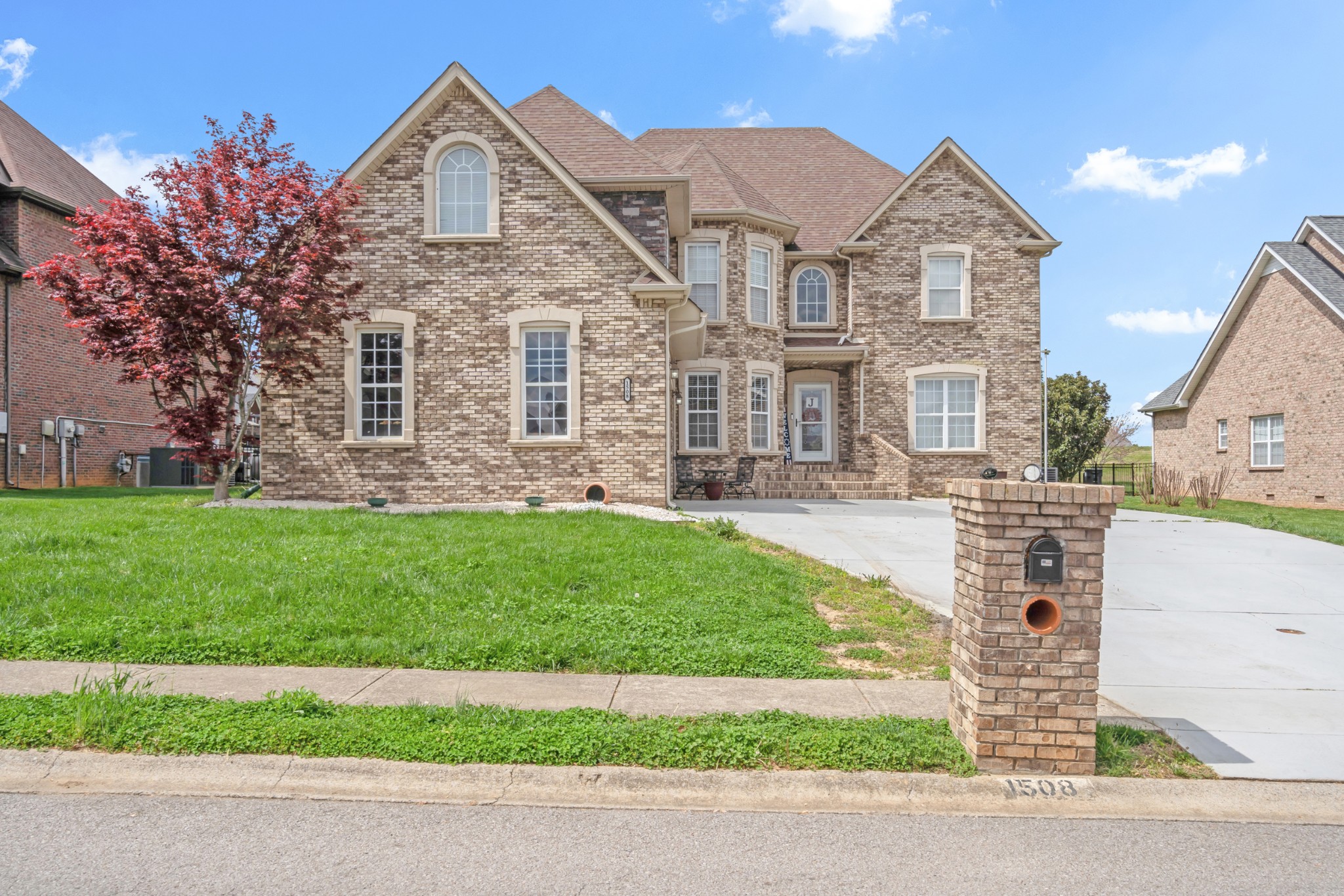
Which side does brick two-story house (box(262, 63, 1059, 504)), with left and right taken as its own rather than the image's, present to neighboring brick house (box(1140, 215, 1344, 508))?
left

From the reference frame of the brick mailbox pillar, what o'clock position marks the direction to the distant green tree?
The distant green tree is roughly at 6 o'clock from the brick mailbox pillar.

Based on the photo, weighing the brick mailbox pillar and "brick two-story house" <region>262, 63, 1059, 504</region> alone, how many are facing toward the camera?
2

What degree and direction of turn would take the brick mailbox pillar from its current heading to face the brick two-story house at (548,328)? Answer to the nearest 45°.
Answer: approximately 135° to its right

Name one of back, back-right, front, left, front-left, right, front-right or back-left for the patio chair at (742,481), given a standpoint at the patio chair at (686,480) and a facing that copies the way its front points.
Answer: front-left

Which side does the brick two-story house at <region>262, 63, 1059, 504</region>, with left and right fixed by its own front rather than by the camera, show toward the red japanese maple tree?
right

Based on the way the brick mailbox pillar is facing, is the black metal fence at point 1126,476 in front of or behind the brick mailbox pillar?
behind

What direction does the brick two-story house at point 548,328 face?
toward the camera

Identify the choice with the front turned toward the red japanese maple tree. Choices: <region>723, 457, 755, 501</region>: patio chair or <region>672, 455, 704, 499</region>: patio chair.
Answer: <region>723, 457, 755, 501</region>: patio chair

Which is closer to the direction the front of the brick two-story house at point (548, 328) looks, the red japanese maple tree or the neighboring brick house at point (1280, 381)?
the red japanese maple tree

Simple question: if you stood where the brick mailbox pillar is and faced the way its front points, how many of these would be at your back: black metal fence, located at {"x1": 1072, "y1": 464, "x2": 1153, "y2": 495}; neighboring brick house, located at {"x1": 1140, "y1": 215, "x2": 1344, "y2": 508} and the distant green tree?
3

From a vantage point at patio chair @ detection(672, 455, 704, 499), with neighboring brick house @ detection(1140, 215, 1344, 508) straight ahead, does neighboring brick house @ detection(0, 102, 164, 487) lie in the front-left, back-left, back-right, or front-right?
back-left

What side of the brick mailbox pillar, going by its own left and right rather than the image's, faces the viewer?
front

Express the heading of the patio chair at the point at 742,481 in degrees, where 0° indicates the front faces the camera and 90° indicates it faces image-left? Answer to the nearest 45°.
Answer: approximately 45°

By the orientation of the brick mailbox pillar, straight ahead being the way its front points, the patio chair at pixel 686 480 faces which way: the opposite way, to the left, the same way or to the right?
to the left

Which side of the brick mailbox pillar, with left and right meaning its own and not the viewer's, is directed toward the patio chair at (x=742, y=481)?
back
